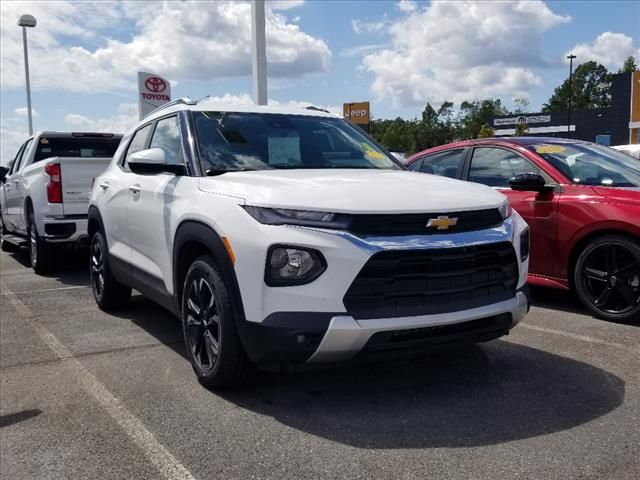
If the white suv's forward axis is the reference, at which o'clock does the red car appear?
The red car is roughly at 9 o'clock from the white suv.

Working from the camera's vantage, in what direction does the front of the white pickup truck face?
facing away from the viewer and to the left of the viewer

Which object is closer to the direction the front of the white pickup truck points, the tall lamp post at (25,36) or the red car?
the tall lamp post

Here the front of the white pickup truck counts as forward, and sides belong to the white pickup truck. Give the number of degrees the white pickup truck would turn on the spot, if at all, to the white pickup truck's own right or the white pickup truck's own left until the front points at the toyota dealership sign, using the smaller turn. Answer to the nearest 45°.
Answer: approximately 45° to the white pickup truck's own right

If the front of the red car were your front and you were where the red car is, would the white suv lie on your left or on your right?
on your right

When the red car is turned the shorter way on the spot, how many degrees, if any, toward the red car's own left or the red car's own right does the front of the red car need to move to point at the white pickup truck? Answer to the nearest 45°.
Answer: approximately 135° to the red car's own right

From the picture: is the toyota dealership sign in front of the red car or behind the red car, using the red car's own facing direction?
behind

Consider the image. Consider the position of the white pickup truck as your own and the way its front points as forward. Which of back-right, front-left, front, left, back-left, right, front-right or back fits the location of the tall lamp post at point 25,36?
front-right

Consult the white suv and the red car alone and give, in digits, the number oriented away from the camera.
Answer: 0

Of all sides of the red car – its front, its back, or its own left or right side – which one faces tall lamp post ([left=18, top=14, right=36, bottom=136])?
back

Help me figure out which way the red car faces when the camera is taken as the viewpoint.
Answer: facing the viewer and to the right of the viewer

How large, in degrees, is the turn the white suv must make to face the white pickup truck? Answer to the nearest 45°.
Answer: approximately 180°
